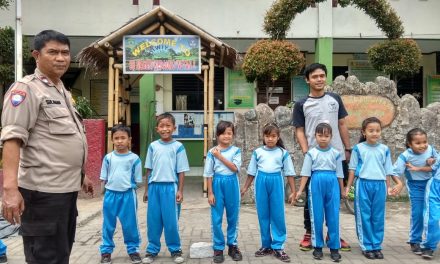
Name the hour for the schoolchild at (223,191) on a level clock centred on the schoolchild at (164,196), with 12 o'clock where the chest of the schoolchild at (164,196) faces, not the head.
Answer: the schoolchild at (223,191) is roughly at 9 o'clock from the schoolchild at (164,196).

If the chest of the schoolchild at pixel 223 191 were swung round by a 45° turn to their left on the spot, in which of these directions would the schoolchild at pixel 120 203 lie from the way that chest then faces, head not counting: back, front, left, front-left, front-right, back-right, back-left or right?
back-right

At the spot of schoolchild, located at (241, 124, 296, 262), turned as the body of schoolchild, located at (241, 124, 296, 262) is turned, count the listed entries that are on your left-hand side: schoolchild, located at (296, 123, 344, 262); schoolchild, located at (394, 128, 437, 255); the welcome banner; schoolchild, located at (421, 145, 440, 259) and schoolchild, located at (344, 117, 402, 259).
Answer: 4

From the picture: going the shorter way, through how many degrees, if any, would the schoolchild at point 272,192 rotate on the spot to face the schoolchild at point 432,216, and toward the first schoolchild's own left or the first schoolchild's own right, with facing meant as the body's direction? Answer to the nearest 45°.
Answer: approximately 90° to the first schoolchild's own left

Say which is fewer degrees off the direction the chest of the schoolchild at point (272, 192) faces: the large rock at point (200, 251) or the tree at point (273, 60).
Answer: the large rock

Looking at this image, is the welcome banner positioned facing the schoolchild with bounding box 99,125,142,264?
yes

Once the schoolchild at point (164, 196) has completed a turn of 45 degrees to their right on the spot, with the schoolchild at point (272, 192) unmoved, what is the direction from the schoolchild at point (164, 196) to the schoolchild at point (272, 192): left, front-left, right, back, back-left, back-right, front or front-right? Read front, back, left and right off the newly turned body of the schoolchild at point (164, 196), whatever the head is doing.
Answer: back-left

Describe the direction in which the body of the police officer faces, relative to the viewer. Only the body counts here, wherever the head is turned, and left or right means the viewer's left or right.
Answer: facing the viewer and to the right of the viewer

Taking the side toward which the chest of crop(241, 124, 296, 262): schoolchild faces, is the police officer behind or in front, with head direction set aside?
in front

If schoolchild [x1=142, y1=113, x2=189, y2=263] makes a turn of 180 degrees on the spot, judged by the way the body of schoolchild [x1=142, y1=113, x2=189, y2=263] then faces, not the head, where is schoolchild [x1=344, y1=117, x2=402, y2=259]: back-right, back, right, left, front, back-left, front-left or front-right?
right
